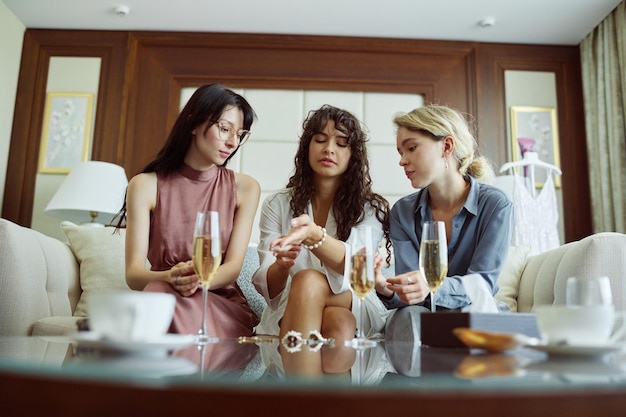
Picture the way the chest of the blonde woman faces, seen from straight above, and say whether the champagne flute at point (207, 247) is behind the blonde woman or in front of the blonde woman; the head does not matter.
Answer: in front

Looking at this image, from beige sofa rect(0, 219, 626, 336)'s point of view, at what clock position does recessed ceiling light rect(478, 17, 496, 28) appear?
The recessed ceiling light is roughly at 8 o'clock from the beige sofa.

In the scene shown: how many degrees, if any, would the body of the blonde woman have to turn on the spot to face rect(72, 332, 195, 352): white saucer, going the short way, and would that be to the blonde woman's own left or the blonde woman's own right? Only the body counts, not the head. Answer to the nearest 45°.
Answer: approximately 45° to the blonde woman's own left

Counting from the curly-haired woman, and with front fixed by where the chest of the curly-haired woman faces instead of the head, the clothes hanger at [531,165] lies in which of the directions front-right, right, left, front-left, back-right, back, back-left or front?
back-left

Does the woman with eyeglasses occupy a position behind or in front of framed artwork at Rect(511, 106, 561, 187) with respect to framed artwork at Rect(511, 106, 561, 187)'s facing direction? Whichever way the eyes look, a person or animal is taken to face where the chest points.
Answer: in front

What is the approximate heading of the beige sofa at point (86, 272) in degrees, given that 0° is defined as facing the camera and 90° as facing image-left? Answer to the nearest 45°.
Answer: approximately 0°

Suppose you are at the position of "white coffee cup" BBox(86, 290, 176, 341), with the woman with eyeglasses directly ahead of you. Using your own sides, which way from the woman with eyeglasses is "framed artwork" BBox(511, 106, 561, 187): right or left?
right
